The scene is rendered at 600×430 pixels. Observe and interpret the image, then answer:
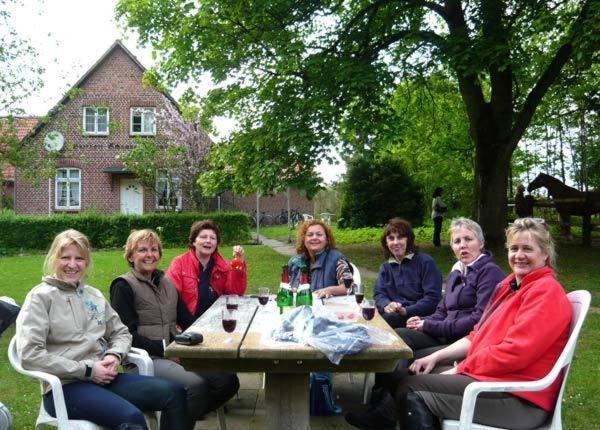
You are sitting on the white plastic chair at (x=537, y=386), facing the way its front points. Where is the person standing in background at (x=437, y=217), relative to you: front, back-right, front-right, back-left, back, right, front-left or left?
right

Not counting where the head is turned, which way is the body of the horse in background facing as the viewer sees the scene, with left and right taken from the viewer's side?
facing to the left of the viewer

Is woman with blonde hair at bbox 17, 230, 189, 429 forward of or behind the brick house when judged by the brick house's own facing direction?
forward

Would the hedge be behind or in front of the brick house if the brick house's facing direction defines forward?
in front

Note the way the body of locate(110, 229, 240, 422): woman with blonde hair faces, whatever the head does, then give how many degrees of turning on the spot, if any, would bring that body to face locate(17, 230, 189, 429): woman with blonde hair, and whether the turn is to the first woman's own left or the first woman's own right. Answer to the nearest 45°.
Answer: approximately 90° to the first woman's own right

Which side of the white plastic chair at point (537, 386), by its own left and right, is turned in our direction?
left

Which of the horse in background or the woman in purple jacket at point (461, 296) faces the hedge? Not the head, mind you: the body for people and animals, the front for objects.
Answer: the horse in background

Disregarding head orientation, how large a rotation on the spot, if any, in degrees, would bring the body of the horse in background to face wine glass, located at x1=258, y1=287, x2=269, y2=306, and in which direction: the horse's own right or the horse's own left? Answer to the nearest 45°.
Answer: approximately 90° to the horse's own left

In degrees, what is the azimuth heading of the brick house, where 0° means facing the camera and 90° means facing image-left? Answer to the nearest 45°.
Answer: approximately 0°

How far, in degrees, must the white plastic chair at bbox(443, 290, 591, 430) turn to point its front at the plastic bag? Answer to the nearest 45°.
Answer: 0° — it already faces it

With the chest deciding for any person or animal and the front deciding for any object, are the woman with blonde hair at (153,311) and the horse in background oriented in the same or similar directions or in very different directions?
very different directions

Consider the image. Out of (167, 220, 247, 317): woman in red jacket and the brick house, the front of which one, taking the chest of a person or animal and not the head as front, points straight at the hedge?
the brick house
